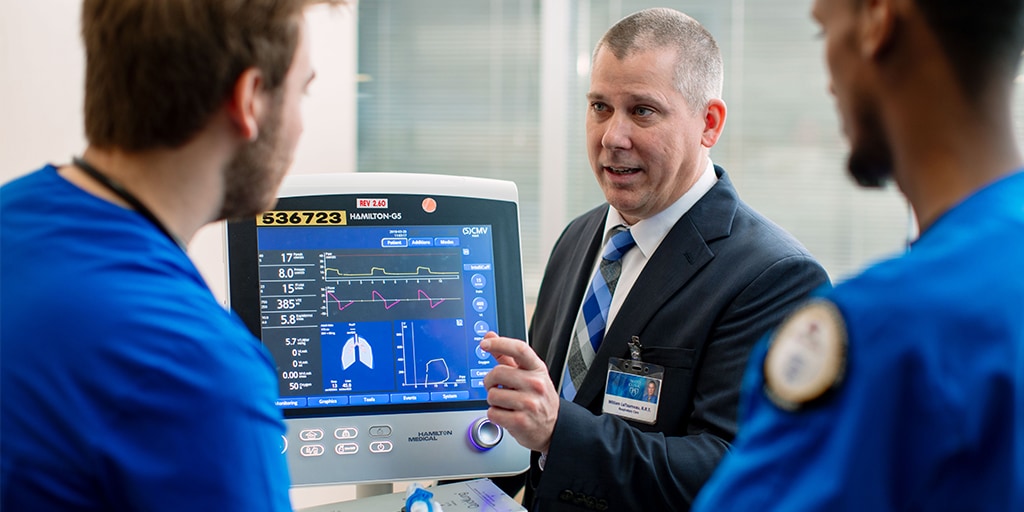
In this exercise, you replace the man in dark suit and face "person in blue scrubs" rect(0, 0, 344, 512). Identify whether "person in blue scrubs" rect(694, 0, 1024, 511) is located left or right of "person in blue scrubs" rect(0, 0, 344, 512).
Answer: left

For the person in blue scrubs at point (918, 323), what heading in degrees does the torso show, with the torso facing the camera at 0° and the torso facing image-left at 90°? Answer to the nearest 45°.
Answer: approximately 135°

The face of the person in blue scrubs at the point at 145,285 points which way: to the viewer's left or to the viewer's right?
to the viewer's right

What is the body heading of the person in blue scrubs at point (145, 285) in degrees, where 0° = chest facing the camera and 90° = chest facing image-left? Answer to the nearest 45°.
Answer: approximately 225°

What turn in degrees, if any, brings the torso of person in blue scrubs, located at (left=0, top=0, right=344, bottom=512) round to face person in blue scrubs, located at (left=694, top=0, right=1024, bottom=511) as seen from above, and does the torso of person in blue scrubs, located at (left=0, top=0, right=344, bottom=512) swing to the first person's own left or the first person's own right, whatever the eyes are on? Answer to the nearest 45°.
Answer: approximately 90° to the first person's own right

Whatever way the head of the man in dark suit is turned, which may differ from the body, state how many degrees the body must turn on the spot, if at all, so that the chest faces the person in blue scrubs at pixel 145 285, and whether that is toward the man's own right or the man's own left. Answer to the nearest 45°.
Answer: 0° — they already face them

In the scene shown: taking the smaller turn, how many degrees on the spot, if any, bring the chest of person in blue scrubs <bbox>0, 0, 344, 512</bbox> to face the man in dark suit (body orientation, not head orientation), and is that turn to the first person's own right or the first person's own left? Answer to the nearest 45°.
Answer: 0° — they already face them

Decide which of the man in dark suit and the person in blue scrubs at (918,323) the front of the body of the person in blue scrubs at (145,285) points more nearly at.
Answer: the man in dark suit

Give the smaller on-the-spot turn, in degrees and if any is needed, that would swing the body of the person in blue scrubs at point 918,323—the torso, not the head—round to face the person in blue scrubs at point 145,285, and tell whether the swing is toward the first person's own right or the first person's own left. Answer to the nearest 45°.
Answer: approximately 45° to the first person's own left
